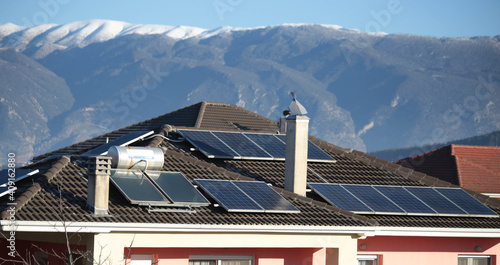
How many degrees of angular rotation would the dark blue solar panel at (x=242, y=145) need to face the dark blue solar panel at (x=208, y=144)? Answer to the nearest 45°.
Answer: approximately 90° to its right

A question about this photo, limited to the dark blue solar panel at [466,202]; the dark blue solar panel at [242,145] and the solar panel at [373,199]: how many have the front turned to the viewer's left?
0

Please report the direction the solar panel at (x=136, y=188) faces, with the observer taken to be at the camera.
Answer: facing the viewer and to the right of the viewer

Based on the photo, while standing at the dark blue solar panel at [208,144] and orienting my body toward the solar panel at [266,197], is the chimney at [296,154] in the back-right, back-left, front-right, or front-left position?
front-left

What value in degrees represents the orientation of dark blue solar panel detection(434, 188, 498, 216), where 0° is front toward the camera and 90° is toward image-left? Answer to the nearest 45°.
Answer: approximately 315°

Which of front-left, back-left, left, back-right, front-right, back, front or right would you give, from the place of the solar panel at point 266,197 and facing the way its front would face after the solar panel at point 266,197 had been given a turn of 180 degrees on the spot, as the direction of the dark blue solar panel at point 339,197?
right

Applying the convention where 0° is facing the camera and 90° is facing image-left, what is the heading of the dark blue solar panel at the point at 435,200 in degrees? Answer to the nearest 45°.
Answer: approximately 315°

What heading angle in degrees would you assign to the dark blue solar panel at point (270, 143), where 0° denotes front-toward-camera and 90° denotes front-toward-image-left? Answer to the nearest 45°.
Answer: approximately 315°

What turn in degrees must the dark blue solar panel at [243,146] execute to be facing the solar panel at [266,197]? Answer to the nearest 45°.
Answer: approximately 45° to its right

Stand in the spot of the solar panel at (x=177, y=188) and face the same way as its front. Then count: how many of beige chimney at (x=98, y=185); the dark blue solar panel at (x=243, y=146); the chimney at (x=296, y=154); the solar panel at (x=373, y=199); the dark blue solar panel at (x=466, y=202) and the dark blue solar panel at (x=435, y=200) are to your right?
1

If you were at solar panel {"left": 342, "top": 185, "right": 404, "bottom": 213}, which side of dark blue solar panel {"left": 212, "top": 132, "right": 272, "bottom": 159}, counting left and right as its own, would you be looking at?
front
